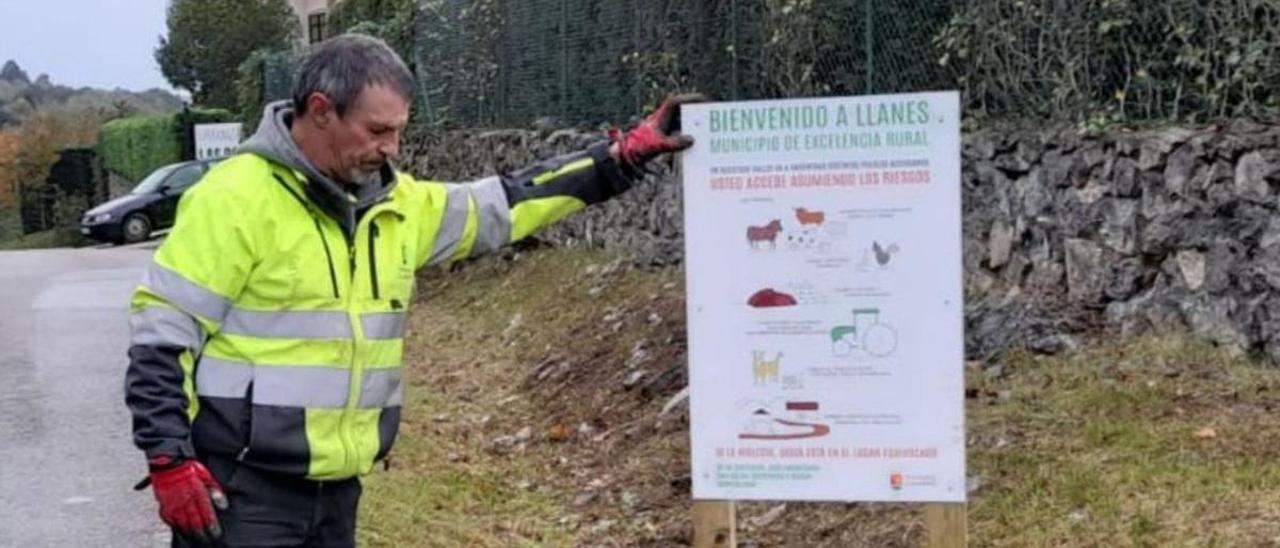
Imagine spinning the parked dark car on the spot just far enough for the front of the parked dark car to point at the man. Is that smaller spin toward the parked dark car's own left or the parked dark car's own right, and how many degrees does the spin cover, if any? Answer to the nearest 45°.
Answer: approximately 45° to the parked dark car's own left

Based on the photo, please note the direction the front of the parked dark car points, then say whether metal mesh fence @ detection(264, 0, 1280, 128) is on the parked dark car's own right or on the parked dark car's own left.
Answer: on the parked dark car's own left

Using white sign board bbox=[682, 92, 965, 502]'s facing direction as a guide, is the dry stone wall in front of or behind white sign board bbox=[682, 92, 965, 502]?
behind

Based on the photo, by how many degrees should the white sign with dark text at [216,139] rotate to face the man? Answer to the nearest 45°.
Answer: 0° — it already faces them

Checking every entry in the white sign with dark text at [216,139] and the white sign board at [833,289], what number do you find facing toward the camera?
2

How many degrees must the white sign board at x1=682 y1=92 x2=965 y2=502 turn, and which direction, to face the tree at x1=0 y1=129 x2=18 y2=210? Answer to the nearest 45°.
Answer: approximately 135° to its right

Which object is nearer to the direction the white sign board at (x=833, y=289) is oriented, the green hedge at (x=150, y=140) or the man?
the man

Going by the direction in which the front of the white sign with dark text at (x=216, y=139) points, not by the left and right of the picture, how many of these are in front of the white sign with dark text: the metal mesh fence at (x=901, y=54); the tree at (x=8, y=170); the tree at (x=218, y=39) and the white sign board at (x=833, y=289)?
2

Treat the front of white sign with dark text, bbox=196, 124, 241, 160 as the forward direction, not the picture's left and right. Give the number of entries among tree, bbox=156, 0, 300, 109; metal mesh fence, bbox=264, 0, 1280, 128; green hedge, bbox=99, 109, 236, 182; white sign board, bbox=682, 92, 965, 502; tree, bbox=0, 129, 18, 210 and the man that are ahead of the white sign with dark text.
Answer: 3

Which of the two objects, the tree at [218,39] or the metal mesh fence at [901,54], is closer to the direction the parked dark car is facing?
the metal mesh fence

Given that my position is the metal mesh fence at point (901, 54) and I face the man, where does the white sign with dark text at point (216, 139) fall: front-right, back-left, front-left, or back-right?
back-right

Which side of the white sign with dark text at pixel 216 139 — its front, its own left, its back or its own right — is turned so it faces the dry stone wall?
front

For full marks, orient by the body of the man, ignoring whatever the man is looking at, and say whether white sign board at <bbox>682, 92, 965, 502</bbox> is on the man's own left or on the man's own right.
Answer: on the man's own left

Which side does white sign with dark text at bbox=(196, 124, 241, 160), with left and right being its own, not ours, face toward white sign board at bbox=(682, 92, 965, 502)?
front

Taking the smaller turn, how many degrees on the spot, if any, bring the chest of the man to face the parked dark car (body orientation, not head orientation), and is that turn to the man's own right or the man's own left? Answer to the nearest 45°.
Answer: approximately 135° to the man's own left
